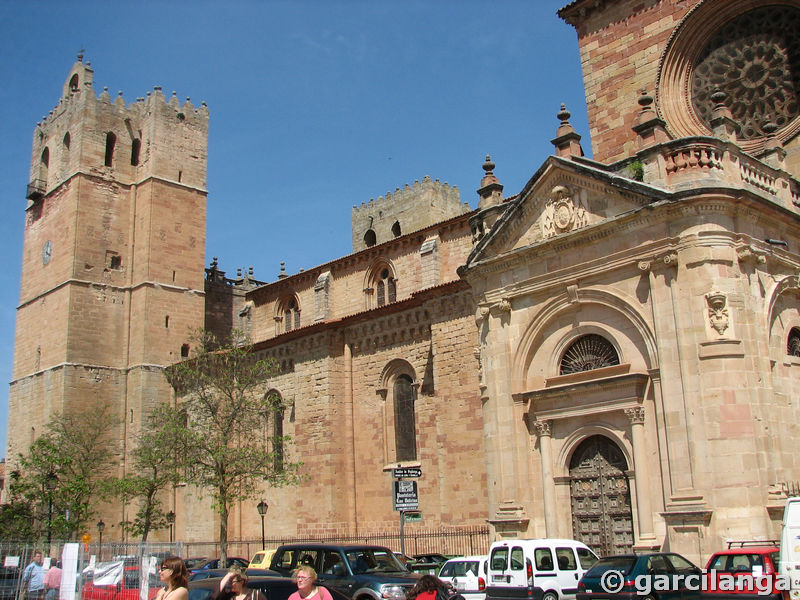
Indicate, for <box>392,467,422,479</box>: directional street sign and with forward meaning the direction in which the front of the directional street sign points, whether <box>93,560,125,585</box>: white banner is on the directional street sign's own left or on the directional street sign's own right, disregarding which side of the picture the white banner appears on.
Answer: on the directional street sign's own right

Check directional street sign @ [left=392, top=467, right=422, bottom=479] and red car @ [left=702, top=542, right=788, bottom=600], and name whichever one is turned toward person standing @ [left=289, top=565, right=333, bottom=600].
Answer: the directional street sign

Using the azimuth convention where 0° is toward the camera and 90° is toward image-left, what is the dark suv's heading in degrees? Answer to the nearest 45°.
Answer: approximately 315°
